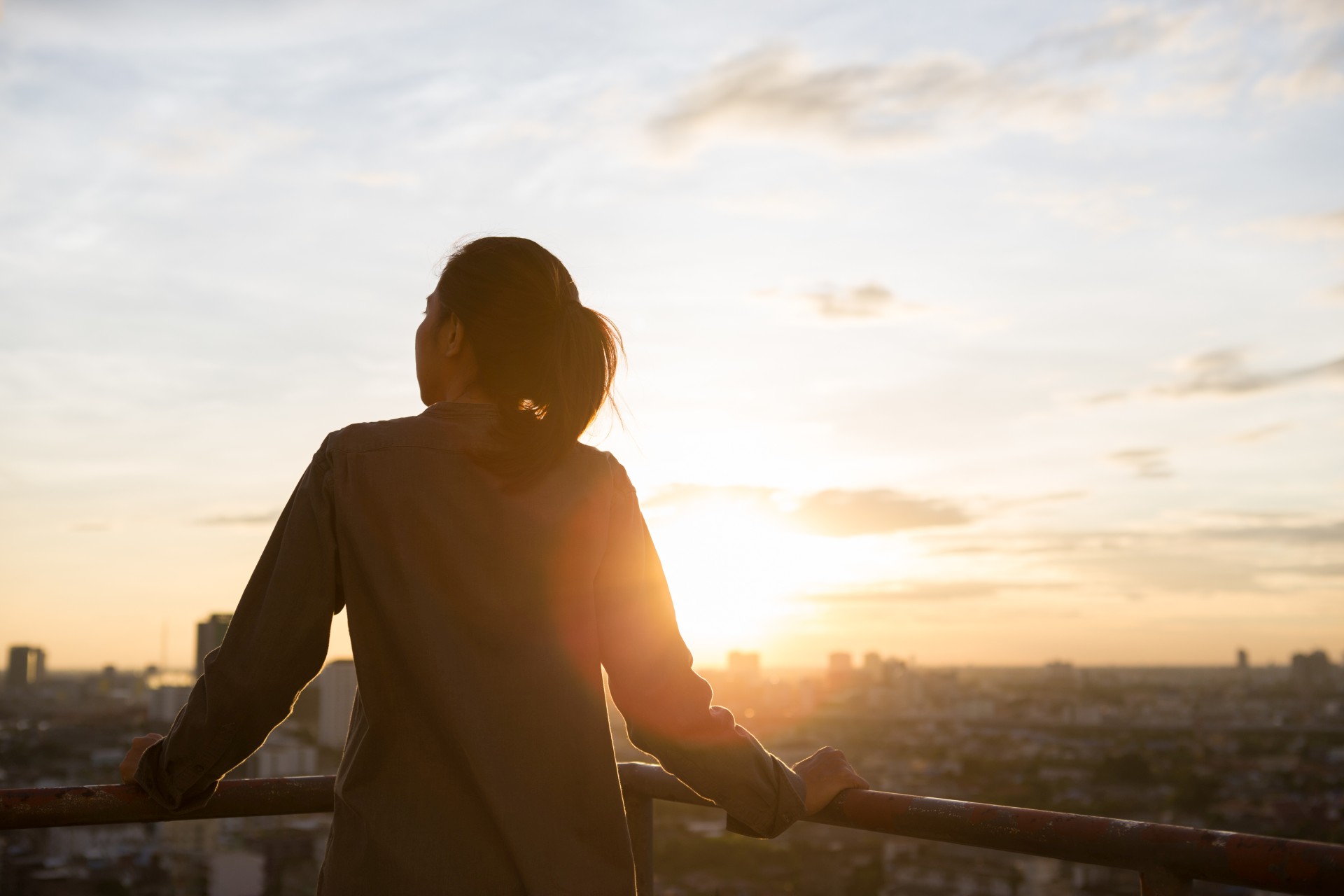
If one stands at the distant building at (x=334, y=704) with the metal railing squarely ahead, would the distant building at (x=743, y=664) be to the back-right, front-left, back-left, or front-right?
back-left

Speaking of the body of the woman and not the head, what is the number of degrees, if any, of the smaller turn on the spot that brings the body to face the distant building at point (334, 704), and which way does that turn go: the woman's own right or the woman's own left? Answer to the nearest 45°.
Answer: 0° — they already face it

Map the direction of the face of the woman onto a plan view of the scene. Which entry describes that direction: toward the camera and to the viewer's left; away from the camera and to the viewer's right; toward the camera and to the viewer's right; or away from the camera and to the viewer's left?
away from the camera and to the viewer's left

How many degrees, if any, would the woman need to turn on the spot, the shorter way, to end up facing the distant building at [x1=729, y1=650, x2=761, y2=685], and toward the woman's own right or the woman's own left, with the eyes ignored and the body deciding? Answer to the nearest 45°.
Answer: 0° — they already face it

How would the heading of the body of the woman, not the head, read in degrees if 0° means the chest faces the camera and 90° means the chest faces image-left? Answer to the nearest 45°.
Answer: approximately 180°
